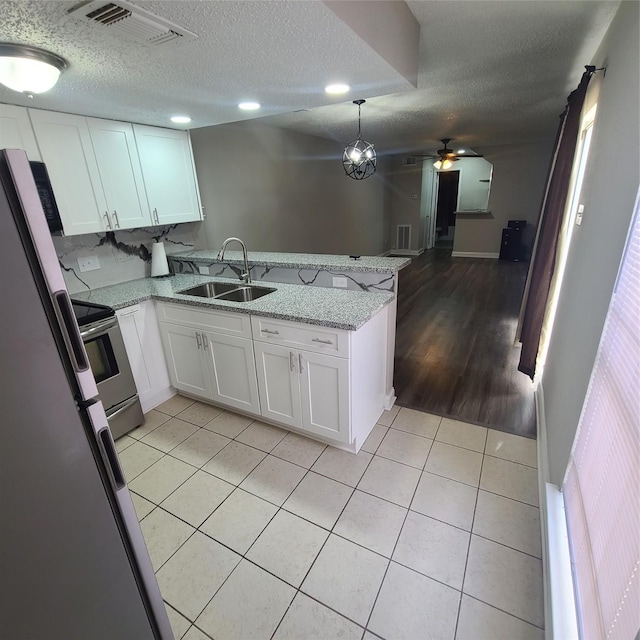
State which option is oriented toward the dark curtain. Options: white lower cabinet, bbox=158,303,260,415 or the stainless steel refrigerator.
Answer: the stainless steel refrigerator

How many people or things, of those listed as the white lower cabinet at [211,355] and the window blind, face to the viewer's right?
0

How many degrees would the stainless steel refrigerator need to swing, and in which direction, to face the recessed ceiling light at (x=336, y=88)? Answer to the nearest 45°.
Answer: approximately 45° to its left

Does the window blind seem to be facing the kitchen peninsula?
yes

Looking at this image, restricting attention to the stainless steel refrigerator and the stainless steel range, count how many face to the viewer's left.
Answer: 0

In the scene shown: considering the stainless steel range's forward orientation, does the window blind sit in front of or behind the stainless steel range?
in front

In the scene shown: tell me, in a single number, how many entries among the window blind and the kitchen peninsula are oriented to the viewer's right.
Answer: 0

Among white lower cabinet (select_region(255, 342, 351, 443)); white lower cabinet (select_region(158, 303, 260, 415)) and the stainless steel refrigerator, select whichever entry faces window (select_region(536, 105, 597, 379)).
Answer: the stainless steel refrigerator

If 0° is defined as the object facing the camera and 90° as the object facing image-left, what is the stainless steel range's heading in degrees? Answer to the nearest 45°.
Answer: approximately 315°

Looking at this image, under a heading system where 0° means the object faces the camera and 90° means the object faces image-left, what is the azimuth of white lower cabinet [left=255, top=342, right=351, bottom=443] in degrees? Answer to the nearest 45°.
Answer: approximately 45°

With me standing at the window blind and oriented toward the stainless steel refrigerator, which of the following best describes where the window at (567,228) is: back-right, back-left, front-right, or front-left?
back-right

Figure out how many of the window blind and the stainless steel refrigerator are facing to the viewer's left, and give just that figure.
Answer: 1

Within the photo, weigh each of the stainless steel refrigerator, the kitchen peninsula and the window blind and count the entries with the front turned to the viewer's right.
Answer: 1

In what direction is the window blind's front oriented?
to the viewer's left

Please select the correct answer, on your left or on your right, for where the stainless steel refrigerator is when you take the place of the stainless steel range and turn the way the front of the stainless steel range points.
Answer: on your right

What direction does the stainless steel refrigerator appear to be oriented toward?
to the viewer's right
